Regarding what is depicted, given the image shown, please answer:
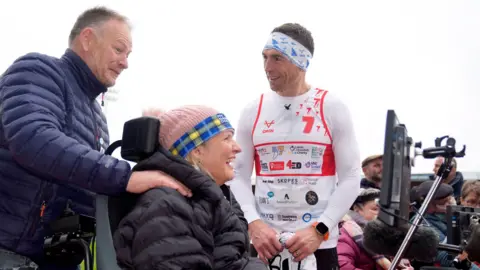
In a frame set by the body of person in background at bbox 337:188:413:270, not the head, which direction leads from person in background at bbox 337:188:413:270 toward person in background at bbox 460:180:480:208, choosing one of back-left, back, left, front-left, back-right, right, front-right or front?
front-left

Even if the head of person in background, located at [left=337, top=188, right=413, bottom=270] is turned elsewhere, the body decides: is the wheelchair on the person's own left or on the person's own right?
on the person's own right

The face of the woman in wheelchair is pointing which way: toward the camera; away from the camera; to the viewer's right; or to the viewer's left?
to the viewer's right

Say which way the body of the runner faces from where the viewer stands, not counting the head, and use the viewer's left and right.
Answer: facing the viewer

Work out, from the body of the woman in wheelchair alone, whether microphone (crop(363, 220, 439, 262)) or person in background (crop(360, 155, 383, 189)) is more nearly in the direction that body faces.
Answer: the microphone

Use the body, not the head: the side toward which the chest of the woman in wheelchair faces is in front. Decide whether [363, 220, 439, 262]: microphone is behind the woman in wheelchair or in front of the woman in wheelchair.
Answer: in front

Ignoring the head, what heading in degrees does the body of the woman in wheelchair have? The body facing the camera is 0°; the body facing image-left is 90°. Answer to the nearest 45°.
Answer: approximately 270°

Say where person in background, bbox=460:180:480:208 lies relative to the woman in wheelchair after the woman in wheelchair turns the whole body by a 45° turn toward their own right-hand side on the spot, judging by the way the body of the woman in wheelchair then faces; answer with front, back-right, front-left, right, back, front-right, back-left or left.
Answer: left

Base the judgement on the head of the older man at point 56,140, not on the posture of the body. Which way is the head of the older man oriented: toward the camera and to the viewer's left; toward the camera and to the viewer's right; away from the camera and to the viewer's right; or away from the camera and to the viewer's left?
toward the camera and to the viewer's right

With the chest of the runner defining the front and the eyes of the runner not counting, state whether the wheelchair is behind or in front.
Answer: in front

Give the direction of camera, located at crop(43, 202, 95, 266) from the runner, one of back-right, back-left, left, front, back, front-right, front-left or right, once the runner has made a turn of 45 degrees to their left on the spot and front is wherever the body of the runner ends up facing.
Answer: right
